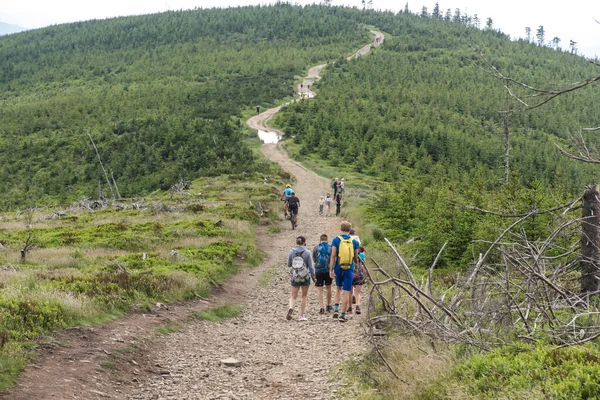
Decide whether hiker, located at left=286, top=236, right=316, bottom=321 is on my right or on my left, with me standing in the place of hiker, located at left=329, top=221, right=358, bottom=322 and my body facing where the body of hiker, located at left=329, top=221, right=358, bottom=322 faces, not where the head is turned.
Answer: on my left

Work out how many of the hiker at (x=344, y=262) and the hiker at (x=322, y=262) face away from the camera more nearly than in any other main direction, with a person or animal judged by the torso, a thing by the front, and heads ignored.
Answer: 2

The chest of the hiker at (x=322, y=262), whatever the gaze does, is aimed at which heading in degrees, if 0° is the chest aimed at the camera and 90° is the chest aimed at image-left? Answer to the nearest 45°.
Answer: approximately 180°

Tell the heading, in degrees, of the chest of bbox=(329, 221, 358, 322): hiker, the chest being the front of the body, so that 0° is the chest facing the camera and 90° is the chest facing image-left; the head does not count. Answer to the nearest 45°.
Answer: approximately 180°

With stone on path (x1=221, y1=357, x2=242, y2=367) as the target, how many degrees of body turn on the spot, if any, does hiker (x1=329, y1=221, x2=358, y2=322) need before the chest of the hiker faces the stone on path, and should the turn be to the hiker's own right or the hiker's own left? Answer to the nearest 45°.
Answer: approximately 135° to the hiker's own left
